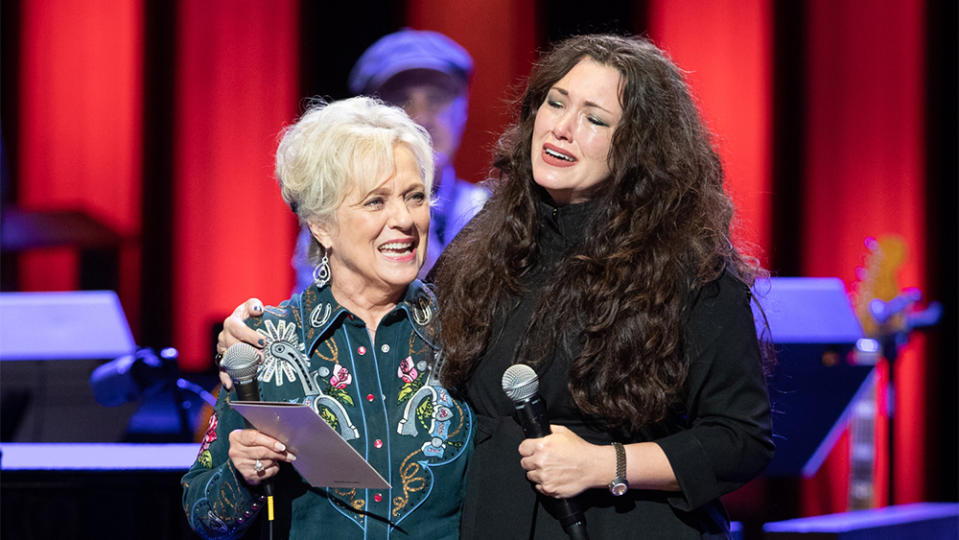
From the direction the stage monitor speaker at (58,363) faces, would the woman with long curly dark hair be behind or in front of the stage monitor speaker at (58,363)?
behind

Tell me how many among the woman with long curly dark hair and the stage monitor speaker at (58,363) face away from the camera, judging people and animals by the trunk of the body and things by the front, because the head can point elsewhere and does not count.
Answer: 1

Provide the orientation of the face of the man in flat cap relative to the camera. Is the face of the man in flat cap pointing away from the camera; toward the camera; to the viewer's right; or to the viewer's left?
toward the camera

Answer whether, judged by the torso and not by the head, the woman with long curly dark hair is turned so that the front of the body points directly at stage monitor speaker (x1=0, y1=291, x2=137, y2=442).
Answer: no

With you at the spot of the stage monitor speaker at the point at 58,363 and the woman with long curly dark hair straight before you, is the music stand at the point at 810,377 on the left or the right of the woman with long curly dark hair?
left

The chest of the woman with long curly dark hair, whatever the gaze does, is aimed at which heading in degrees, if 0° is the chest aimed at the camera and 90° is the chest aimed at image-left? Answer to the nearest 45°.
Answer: approximately 45°

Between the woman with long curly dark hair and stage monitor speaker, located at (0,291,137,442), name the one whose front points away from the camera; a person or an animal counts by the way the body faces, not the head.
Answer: the stage monitor speaker

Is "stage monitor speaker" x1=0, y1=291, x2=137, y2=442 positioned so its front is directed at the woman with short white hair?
no

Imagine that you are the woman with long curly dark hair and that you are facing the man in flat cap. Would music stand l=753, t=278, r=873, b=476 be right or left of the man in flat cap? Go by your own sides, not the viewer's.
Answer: right

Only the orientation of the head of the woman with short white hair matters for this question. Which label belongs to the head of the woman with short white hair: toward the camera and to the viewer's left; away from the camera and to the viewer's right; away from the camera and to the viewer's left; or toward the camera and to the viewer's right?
toward the camera and to the viewer's right
